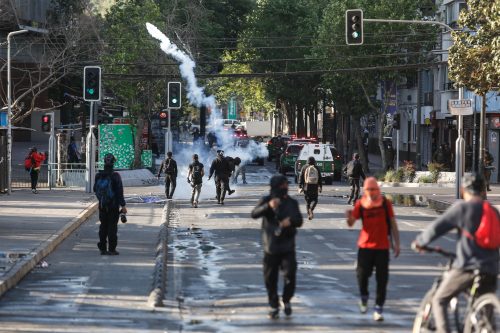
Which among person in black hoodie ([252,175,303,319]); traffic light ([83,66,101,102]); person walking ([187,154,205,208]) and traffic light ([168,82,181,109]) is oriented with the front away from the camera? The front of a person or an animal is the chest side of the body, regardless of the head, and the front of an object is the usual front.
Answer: the person walking

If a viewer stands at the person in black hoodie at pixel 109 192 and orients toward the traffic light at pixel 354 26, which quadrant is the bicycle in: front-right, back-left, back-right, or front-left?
back-right

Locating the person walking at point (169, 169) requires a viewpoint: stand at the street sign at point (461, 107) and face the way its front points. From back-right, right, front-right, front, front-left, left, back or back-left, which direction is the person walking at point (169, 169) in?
right

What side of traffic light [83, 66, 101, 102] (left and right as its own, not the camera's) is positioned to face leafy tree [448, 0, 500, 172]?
left

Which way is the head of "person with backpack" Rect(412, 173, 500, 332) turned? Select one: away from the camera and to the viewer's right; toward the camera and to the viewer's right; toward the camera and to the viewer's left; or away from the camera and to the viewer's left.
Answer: away from the camera and to the viewer's left

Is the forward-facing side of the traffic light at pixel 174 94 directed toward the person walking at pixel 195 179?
yes
